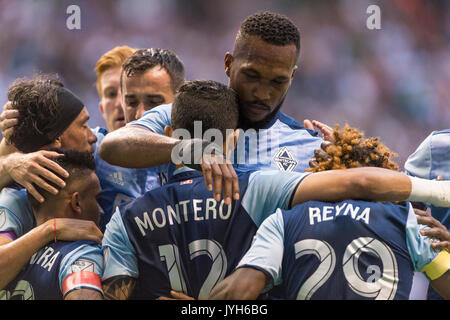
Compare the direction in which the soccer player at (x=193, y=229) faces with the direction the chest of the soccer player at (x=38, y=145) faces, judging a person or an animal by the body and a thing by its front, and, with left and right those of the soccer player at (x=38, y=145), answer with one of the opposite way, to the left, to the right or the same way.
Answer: to the left

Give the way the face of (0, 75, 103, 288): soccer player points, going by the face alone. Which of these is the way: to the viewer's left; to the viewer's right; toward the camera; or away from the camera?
to the viewer's right

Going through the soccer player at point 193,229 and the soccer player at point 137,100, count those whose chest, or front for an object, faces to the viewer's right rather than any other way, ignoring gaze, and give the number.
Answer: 0

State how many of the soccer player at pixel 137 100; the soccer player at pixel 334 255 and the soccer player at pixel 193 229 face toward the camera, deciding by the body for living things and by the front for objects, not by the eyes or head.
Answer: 1

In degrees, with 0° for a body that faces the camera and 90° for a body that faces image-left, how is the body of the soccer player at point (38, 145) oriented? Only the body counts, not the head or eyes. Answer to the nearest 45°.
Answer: approximately 270°

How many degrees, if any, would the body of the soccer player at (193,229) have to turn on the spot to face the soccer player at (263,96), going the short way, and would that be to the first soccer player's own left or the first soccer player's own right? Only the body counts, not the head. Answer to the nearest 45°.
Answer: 0° — they already face them

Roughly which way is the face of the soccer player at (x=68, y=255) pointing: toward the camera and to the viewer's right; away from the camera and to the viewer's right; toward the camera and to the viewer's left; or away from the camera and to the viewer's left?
away from the camera and to the viewer's right

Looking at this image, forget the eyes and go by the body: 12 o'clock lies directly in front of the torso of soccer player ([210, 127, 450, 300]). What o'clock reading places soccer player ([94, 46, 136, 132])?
soccer player ([94, 46, 136, 132]) is roughly at 11 o'clock from soccer player ([210, 127, 450, 300]).

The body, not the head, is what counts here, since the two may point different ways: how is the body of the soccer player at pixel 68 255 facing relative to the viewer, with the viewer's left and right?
facing away from the viewer and to the right of the viewer

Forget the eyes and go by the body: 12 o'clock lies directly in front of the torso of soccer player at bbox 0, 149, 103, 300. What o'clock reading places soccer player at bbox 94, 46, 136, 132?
soccer player at bbox 94, 46, 136, 132 is roughly at 11 o'clock from soccer player at bbox 0, 149, 103, 300.

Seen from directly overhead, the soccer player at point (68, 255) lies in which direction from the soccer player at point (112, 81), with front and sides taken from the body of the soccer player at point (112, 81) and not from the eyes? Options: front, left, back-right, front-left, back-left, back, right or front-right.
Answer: front-right

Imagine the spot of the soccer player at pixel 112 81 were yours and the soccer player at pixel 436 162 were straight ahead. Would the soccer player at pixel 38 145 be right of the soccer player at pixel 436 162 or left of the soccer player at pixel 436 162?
right

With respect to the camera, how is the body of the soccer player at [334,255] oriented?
away from the camera

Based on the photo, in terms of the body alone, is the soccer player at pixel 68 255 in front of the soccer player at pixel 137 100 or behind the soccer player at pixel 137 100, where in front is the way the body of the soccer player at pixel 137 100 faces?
in front

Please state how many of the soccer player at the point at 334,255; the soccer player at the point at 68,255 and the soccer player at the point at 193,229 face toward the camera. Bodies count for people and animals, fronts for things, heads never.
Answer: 0

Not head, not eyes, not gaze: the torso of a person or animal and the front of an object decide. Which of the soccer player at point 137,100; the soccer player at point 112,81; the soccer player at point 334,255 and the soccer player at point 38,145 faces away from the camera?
the soccer player at point 334,255

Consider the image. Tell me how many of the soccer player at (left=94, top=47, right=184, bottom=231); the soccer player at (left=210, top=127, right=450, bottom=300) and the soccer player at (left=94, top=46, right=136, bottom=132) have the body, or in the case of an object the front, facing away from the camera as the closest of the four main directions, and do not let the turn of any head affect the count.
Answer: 1

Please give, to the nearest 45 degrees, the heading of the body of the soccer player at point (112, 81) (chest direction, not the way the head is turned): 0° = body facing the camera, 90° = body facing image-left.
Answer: approximately 315°

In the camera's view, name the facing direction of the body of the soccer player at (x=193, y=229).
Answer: away from the camera

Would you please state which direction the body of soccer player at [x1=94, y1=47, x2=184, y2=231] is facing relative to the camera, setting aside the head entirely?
toward the camera
